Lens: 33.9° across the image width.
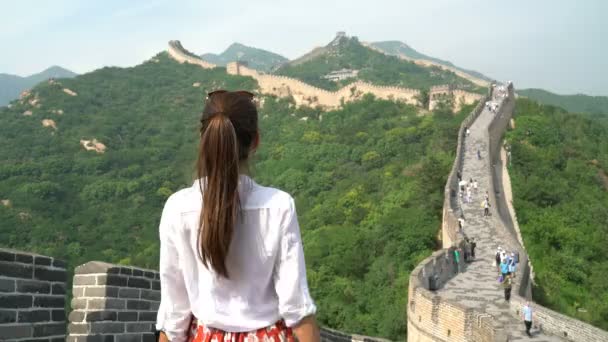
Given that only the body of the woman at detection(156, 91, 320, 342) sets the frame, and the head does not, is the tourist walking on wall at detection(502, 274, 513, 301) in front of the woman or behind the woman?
in front

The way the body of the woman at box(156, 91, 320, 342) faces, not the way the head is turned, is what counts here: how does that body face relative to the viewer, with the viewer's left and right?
facing away from the viewer

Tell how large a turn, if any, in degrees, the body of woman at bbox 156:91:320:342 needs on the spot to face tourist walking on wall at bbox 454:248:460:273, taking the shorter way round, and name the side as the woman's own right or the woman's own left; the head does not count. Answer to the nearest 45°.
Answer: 0° — they already face them

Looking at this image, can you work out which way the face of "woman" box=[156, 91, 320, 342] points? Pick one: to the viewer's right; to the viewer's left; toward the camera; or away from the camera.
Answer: away from the camera

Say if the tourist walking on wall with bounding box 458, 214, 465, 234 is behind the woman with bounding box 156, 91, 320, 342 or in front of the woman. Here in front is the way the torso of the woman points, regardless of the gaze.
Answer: in front

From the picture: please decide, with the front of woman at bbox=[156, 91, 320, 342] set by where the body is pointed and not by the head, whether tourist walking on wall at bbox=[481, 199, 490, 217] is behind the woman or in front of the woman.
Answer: in front
